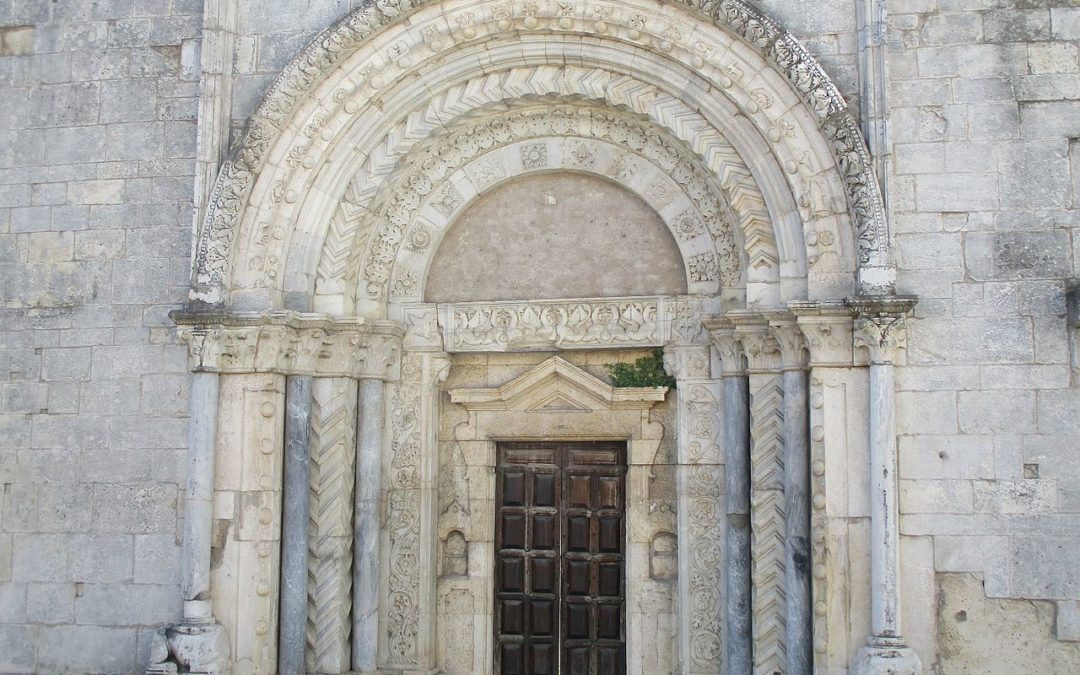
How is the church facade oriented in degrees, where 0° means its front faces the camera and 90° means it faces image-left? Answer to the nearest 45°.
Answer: approximately 0°
